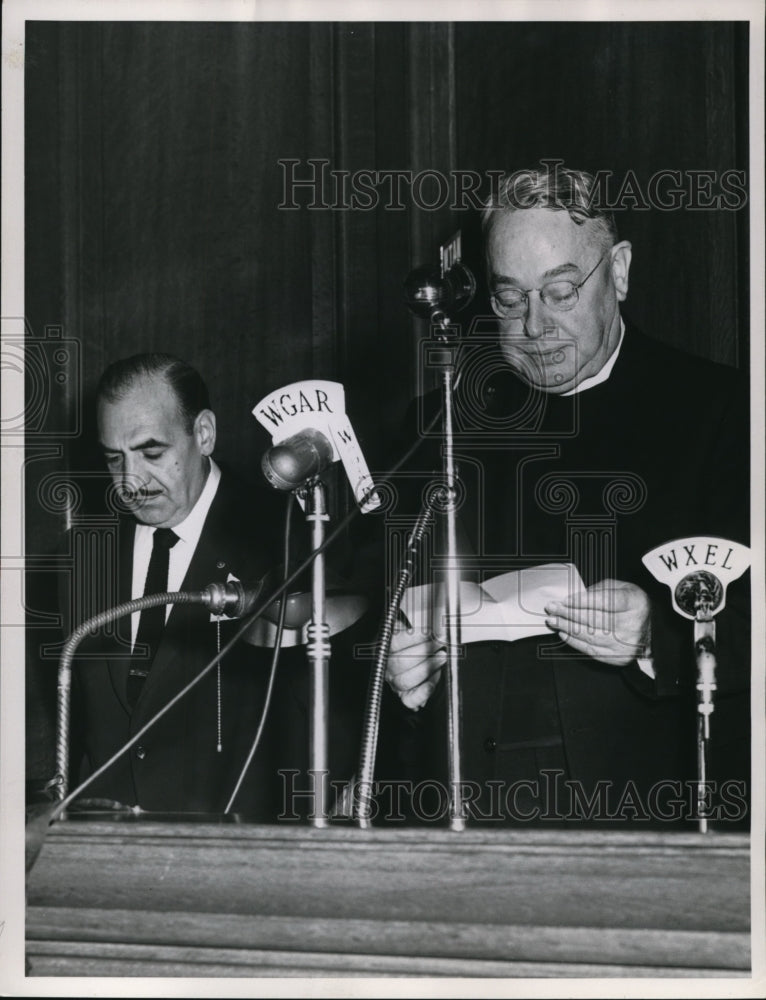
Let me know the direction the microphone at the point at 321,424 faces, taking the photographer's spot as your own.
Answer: facing away from the viewer and to the right of the viewer

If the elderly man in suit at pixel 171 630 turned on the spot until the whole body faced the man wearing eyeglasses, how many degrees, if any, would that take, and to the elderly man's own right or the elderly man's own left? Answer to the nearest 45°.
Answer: approximately 135° to the elderly man's own left

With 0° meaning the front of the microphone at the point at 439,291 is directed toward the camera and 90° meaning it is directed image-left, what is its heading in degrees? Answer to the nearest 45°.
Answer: approximately 225°

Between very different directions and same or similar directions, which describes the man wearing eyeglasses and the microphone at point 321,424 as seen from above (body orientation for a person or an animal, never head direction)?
very different directions

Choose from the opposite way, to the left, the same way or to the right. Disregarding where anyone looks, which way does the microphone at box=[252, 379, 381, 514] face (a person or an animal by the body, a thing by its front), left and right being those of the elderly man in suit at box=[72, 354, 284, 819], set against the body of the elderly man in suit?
the opposite way

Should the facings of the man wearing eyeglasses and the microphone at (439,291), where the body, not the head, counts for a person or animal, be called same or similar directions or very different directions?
very different directions
